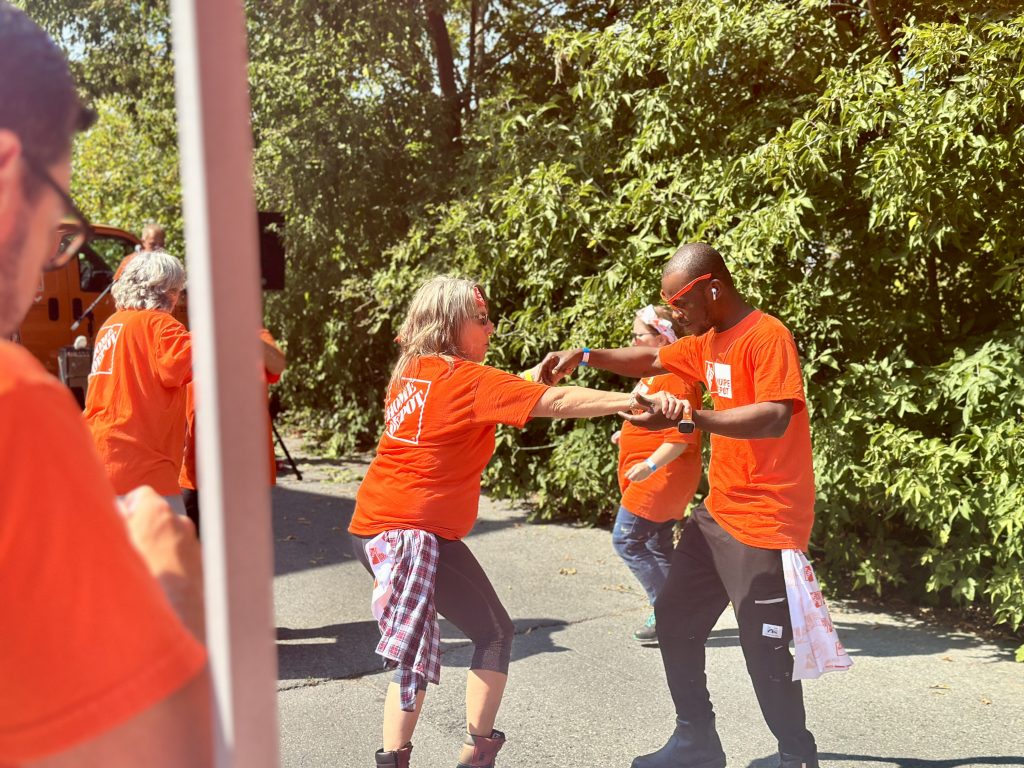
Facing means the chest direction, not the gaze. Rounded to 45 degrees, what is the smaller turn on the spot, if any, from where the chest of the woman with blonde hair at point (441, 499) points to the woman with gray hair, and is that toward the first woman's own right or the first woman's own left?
approximately 90° to the first woman's own left

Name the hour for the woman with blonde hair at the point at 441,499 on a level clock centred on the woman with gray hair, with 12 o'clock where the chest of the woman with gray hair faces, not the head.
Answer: The woman with blonde hair is roughly at 3 o'clock from the woman with gray hair.

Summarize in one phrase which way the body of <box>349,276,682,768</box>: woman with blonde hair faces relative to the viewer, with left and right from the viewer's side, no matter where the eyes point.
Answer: facing away from the viewer and to the right of the viewer

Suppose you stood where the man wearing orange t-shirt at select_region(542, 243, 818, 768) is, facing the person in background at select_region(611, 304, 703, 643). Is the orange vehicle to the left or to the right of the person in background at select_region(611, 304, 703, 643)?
left

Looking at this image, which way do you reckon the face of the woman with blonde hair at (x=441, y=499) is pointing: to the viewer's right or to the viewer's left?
to the viewer's right

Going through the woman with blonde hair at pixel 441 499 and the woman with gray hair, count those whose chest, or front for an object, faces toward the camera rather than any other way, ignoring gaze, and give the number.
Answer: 0

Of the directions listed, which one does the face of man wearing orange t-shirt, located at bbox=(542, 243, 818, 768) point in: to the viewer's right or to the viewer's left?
to the viewer's left

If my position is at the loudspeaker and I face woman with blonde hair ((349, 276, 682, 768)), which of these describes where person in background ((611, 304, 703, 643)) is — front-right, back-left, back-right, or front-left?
front-left

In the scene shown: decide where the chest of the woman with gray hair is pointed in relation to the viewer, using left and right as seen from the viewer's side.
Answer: facing away from the viewer and to the right of the viewer

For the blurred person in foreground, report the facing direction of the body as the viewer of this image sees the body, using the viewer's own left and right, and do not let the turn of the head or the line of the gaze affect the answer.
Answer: facing away from the viewer and to the right of the viewer

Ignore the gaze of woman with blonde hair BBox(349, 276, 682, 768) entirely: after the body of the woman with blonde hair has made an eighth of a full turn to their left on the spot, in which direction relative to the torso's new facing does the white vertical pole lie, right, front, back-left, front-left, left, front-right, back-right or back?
back

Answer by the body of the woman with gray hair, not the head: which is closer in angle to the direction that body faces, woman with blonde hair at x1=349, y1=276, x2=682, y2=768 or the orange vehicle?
the orange vehicle

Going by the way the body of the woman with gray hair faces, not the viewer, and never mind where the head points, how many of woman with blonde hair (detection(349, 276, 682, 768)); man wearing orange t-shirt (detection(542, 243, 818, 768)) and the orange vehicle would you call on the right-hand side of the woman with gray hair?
2
